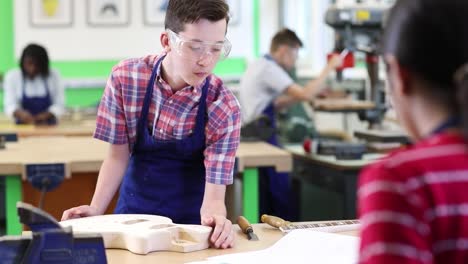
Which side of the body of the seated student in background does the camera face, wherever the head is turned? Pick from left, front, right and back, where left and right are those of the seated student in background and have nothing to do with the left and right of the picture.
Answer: front

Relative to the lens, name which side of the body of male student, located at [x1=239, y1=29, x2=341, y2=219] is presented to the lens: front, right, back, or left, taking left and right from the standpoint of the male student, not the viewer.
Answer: right

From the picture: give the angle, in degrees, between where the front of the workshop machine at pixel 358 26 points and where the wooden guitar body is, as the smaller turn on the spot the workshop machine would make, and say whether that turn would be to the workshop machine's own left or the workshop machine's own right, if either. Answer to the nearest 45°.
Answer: approximately 90° to the workshop machine's own left

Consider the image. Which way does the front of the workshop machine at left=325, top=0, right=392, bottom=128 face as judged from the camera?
facing to the left of the viewer

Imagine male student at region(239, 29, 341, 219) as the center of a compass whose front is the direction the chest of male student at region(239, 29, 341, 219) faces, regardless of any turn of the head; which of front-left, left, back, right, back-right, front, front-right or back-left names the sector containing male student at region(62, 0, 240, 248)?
right

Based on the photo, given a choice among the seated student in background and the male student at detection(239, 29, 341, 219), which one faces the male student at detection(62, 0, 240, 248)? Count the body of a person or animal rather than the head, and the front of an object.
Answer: the seated student in background

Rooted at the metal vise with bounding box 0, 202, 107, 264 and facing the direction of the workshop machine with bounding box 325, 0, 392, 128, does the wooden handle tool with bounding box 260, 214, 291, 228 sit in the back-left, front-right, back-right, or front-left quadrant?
front-right

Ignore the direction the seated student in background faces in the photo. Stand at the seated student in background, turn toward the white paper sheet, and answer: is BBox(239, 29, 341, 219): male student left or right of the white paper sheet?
left

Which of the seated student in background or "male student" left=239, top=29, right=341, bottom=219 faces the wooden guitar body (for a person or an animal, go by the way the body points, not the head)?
the seated student in background

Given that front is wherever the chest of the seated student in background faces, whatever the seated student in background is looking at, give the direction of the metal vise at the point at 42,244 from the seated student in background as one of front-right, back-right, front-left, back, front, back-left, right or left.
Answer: front

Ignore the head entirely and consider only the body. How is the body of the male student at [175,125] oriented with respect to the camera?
toward the camera

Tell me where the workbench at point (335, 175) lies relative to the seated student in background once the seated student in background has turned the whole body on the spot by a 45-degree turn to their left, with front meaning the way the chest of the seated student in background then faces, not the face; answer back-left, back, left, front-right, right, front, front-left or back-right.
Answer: front

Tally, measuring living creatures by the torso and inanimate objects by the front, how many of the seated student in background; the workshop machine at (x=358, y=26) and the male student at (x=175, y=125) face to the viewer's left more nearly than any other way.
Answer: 1

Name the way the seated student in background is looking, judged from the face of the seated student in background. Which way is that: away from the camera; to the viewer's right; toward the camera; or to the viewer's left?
toward the camera

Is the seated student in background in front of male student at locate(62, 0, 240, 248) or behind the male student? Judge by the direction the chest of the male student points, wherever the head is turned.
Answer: behind
